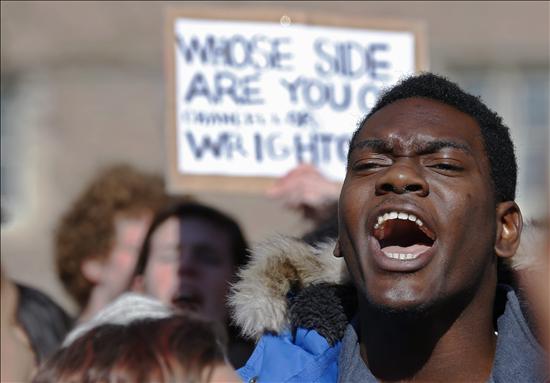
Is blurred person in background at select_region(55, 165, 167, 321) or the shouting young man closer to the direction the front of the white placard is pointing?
the shouting young man

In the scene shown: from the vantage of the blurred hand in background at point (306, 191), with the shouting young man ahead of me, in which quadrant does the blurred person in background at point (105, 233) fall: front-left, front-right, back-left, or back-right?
back-right

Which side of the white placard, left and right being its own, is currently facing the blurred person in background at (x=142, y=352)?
front

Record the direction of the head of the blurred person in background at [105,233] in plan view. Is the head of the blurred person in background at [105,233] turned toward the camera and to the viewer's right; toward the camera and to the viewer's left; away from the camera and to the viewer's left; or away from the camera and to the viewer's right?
toward the camera and to the viewer's right

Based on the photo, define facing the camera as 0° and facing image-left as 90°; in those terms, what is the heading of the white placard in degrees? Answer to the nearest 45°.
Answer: approximately 0°
